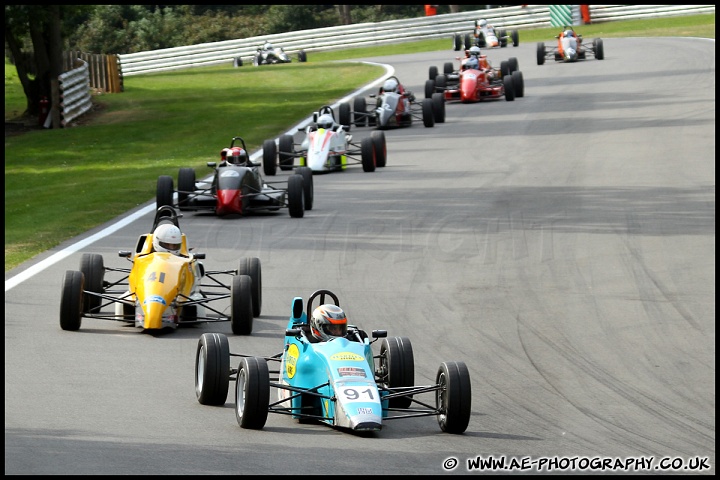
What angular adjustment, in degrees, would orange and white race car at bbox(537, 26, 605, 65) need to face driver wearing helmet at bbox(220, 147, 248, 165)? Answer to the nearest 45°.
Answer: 0° — it already faces them

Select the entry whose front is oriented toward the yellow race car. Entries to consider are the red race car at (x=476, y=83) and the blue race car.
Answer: the red race car

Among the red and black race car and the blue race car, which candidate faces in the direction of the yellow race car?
the red and black race car

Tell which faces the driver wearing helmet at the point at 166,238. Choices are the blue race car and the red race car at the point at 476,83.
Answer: the red race car

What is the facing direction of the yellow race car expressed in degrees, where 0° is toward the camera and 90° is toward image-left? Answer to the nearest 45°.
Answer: approximately 0°

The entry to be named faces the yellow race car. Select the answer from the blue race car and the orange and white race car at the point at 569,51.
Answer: the orange and white race car

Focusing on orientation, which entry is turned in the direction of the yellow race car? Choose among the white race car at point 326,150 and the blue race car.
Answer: the white race car

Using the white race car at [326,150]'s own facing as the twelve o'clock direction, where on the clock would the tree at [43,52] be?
The tree is roughly at 5 o'clock from the white race car.

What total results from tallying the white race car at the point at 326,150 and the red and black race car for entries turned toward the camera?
2
